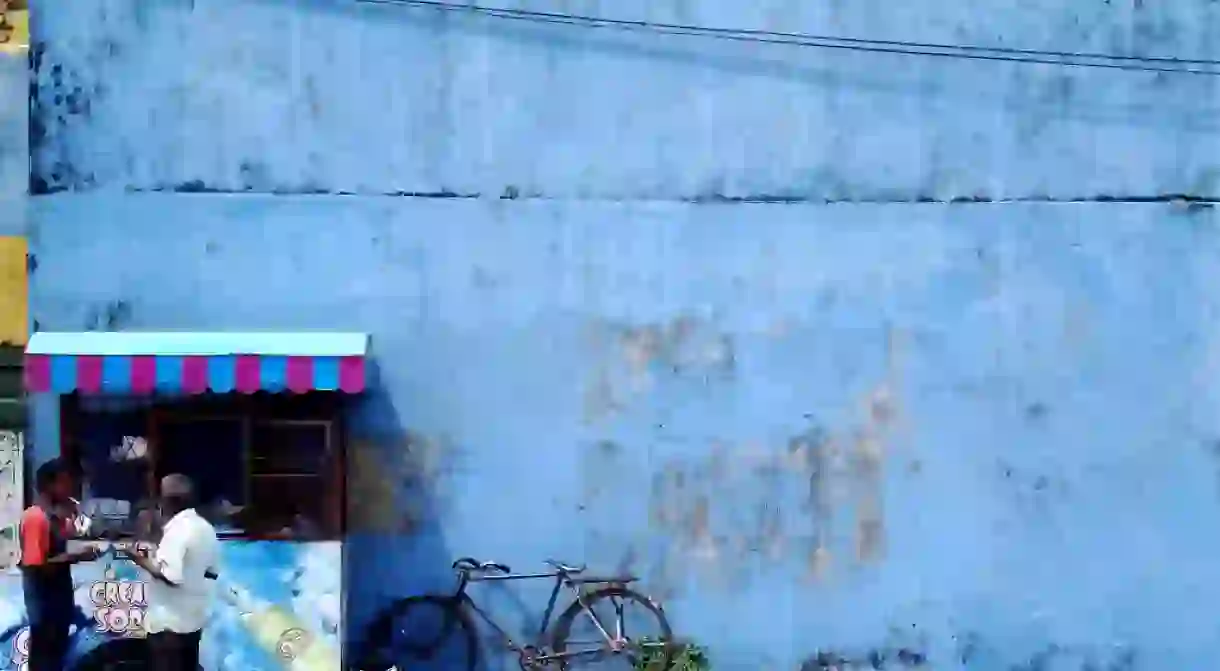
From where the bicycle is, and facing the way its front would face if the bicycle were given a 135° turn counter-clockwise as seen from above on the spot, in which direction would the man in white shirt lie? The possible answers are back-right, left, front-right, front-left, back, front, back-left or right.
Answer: right

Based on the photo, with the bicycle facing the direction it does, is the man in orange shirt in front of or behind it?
in front

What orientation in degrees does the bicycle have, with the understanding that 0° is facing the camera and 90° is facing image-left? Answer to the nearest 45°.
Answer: approximately 90°

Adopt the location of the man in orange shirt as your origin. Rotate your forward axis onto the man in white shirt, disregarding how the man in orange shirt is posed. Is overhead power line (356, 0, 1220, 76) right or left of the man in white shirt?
left
